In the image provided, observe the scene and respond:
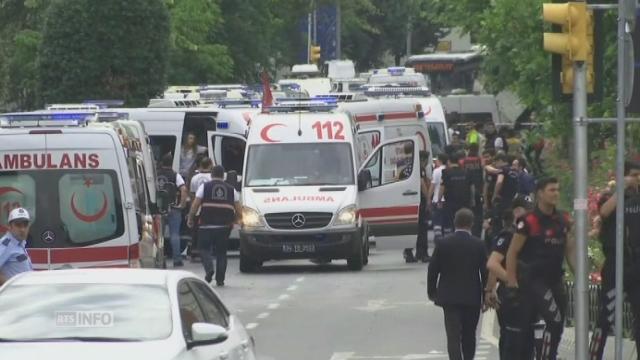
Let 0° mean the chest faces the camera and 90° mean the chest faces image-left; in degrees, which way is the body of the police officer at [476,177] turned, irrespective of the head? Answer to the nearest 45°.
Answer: approximately 180°

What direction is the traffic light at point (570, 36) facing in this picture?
to the viewer's left

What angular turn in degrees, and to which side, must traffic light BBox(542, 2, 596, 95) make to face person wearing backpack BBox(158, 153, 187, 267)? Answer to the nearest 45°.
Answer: approximately 45° to its right

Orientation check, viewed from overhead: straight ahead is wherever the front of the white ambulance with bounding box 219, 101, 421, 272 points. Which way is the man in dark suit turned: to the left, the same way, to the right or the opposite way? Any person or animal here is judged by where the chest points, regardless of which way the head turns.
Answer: the opposite way

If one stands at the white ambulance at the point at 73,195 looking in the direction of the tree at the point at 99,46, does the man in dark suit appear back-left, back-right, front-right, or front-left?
back-right

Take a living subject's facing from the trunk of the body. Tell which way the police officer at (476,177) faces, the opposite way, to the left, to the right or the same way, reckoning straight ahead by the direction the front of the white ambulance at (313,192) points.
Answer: the opposite way

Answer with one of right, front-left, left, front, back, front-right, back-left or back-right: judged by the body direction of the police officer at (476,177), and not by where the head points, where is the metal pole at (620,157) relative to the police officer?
back

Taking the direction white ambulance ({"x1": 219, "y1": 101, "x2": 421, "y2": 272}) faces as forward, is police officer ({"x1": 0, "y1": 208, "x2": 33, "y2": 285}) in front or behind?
in front

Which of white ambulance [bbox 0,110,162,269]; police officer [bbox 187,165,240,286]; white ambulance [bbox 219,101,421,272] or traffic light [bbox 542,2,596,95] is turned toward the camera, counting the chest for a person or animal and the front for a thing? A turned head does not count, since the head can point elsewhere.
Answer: white ambulance [bbox 219,101,421,272]

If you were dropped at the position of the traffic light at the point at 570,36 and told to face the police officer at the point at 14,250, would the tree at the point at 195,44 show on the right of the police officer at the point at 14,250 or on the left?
right

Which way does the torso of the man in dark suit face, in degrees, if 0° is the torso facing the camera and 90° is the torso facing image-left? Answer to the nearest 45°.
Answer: approximately 180°

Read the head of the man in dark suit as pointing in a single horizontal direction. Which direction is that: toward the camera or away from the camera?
away from the camera
